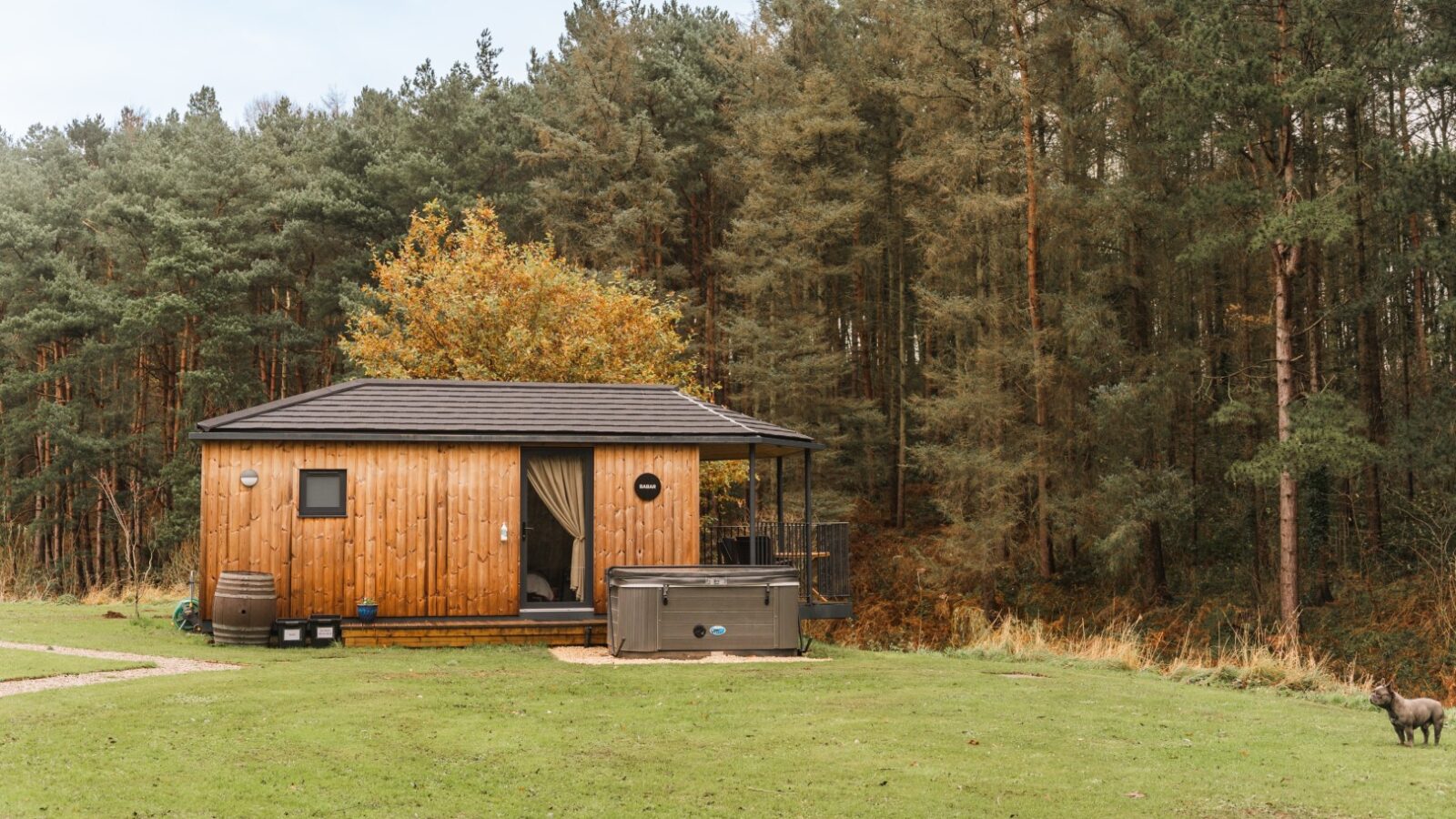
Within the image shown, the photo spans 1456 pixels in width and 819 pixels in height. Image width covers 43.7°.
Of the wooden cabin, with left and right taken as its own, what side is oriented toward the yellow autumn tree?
back

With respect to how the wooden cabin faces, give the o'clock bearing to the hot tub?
The hot tub is roughly at 10 o'clock from the wooden cabin.

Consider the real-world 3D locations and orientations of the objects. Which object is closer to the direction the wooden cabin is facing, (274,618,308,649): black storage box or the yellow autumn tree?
the black storage box

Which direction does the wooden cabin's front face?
toward the camera

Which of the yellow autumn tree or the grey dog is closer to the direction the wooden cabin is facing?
the grey dog

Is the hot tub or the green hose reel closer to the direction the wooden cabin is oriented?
the hot tub

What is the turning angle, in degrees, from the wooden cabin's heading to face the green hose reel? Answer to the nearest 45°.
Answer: approximately 90° to its right

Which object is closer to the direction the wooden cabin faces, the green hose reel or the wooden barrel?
the wooden barrel

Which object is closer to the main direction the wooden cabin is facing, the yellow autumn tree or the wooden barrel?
the wooden barrel

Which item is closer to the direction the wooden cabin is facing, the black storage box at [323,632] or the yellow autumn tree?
the black storage box

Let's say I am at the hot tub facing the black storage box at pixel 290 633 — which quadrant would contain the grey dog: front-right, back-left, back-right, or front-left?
back-left
